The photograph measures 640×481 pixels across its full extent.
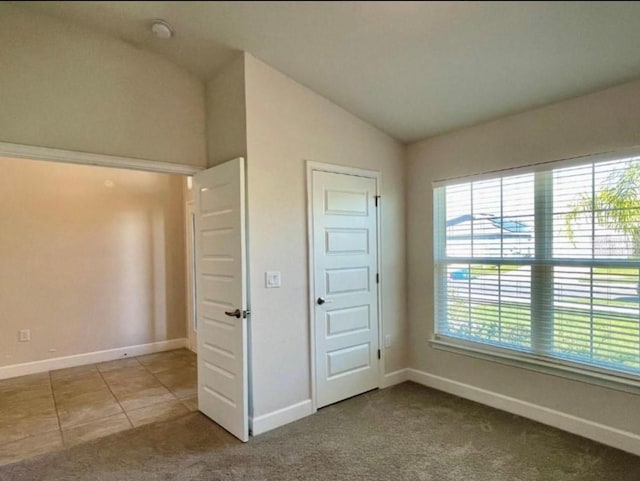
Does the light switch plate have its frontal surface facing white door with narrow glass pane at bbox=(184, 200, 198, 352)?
no

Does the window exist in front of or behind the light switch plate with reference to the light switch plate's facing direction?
in front

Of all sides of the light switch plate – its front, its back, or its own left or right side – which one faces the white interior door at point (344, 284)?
left

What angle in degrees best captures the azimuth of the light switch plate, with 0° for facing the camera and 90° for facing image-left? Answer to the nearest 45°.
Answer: approximately 315°
